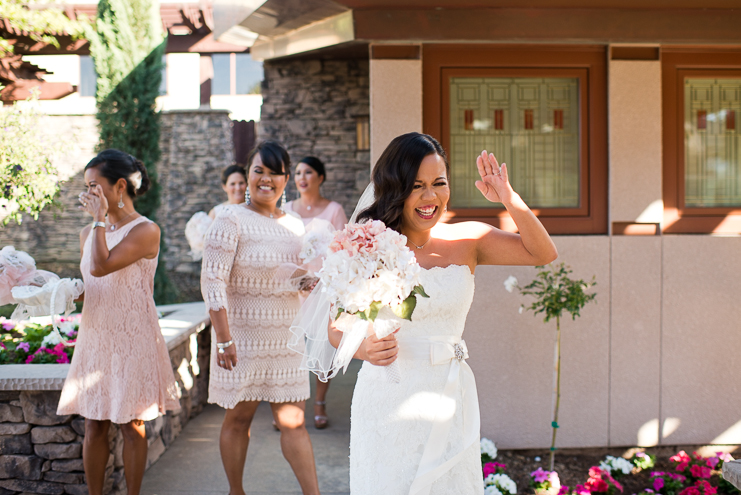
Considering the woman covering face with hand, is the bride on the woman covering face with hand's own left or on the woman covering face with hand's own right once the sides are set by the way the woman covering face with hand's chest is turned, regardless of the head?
on the woman covering face with hand's own left

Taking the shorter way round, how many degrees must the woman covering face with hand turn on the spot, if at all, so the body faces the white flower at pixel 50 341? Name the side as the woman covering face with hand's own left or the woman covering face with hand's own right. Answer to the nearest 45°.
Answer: approximately 135° to the woman covering face with hand's own right
